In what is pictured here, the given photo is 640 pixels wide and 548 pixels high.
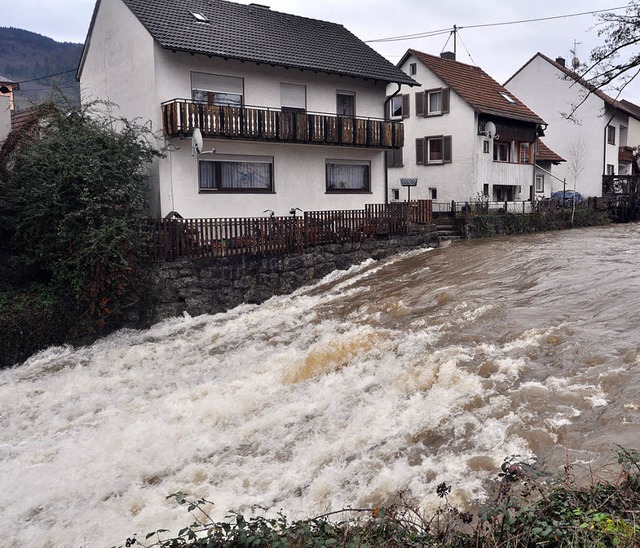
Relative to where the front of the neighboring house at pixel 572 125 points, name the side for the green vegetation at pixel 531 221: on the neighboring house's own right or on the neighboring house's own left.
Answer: on the neighboring house's own right

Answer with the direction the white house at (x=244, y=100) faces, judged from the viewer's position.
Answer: facing the viewer and to the right of the viewer

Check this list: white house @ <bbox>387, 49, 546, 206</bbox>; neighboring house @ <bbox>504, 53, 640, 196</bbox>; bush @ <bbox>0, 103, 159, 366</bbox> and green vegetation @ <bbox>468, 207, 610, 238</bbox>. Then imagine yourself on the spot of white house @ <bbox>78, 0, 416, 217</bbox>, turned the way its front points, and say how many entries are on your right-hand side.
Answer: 1

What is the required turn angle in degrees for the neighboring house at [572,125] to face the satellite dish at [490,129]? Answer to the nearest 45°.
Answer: approximately 45° to its right

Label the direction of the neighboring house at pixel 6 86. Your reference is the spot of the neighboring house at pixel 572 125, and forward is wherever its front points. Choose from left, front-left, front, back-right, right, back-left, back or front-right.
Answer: right

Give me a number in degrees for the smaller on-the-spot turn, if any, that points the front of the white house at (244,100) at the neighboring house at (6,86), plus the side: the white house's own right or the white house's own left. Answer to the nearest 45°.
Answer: approximately 135° to the white house's own right

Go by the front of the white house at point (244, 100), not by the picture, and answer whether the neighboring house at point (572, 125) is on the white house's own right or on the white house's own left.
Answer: on the white house's own left

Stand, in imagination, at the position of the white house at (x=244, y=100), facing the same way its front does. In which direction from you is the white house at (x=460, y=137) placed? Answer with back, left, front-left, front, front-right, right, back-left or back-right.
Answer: left

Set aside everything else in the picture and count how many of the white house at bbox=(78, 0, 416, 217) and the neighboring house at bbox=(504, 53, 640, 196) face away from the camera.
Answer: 0

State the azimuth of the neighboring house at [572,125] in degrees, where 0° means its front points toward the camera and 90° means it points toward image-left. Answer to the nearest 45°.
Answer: approximately 315°

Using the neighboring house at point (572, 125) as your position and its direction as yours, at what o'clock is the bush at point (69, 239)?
The bush is roughly at 2 o'clock from the neighboring house.
